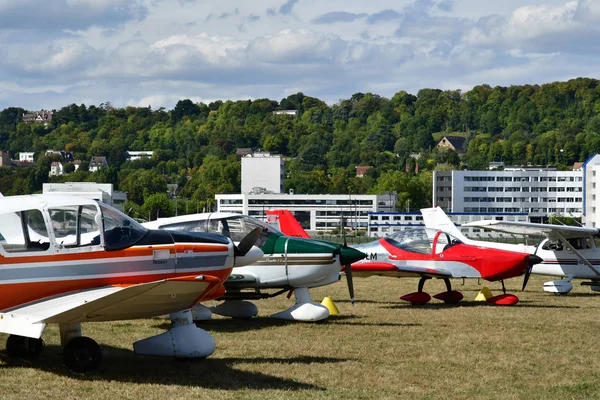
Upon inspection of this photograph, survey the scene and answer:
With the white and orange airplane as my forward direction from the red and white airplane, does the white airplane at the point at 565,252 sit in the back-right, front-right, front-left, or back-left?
back-left

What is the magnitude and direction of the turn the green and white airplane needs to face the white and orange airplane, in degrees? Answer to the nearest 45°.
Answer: approximately 135° to its right

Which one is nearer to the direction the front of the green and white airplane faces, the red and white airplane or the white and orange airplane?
the red and white airplane

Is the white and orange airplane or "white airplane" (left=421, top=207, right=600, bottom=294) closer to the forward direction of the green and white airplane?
the white airplane

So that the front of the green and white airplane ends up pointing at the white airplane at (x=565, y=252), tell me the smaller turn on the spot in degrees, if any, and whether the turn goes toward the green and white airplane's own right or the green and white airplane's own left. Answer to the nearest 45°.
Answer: approximately 45° to the green and white airplane's own left

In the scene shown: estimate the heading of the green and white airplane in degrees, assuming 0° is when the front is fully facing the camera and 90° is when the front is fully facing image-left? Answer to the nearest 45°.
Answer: approximately 270°
